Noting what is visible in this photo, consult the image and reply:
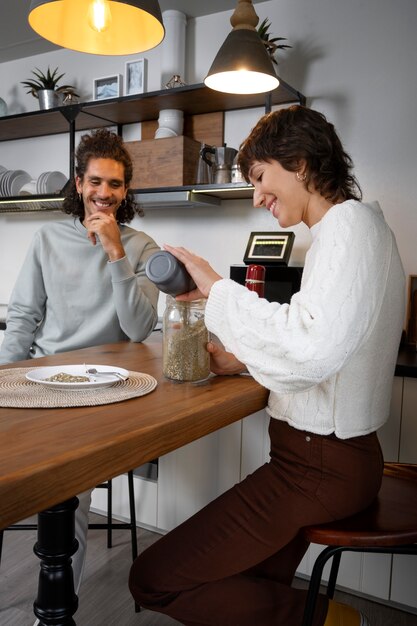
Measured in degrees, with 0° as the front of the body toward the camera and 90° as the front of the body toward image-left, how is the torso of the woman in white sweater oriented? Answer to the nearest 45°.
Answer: approximately 90°

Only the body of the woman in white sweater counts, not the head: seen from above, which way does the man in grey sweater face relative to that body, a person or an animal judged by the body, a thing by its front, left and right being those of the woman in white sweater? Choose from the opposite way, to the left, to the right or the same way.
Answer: to the left

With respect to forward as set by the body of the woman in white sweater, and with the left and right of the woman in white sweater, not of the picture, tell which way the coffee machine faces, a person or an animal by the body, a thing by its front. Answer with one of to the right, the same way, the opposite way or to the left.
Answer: to the left

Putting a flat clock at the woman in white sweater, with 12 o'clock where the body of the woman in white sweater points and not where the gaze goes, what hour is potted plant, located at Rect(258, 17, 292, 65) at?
The potted plant is roughly at 3 o'clock from the woman in white sweater.

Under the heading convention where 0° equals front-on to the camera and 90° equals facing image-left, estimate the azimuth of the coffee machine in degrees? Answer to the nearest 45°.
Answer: approximately 0°

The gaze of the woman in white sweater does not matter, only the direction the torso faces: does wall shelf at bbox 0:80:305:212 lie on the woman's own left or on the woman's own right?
on the woman's own right

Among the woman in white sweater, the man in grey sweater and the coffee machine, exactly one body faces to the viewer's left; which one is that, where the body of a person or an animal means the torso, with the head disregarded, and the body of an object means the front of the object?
the woman in white sweater
